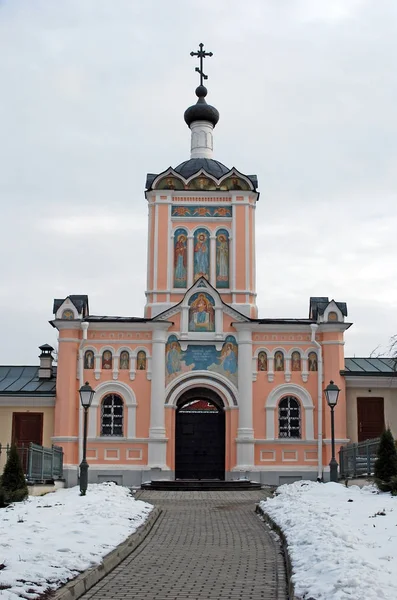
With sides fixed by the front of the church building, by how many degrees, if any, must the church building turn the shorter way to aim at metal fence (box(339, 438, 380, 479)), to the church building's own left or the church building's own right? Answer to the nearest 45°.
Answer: approximately 45° to the church building's own left

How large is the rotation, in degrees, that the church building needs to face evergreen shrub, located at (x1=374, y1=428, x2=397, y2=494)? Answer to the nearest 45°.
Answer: approximately 45° to its left

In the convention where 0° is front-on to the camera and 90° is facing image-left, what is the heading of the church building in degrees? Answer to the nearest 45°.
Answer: approximately 0°

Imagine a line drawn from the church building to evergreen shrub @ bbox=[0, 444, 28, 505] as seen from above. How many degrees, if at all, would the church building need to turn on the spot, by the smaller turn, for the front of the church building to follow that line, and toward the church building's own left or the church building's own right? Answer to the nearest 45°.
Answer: approximately 45° to the church building's own right
